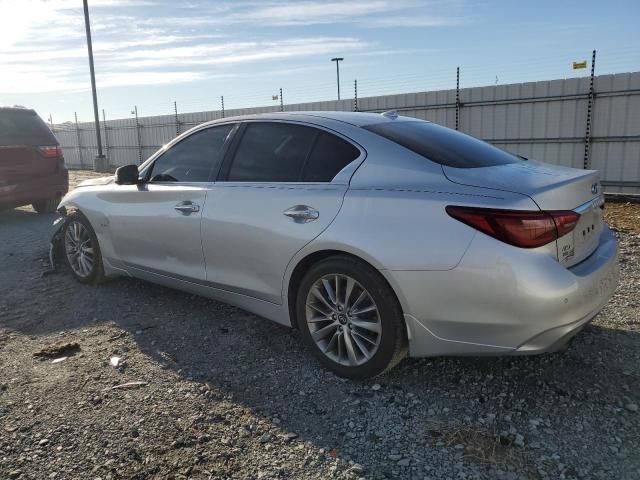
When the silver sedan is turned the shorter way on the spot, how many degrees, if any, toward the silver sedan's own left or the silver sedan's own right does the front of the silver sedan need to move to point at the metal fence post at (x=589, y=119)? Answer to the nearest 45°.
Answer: approximately 90° to the silver sedan's own right

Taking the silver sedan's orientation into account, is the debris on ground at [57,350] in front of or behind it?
in front

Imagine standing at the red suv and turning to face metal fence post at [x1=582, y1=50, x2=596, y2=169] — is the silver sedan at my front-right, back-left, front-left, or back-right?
front-right

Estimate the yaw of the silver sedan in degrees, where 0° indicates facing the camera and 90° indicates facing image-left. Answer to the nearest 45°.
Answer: approximately 135°

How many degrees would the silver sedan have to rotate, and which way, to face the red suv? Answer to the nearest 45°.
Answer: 0° — it already faces it

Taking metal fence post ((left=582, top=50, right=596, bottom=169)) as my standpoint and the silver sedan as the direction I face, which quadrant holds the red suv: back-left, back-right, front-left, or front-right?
front-right

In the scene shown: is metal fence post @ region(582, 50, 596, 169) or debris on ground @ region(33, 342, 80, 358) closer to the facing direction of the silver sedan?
the debris on ground

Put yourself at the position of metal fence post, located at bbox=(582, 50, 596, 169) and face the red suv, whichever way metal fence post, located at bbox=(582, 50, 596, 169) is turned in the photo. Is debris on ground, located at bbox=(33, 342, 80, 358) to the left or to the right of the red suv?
left

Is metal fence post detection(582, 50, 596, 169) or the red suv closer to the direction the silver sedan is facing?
the red suv
